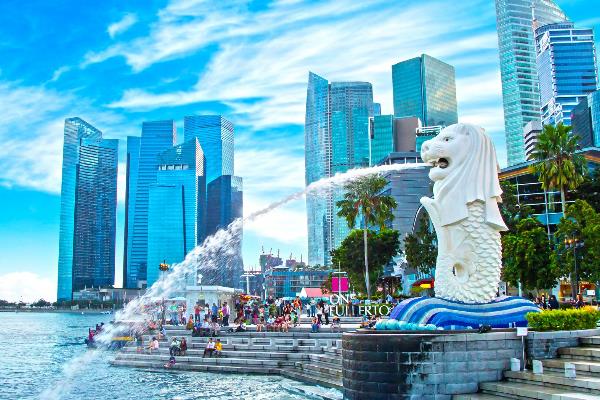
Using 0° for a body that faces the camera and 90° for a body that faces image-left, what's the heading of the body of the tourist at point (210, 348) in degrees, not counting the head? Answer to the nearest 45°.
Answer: approximately 45°

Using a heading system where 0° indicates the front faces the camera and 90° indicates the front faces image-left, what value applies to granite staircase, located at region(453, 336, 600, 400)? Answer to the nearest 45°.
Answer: approximately 45°

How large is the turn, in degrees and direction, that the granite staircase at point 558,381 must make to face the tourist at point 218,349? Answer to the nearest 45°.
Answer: approximately 90° to its right

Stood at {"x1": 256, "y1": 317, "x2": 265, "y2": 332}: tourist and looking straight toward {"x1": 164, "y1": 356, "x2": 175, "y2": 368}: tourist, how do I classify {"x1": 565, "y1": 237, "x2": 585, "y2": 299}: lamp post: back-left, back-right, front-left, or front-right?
back-left

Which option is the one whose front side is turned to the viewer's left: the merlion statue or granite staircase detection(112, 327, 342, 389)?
the merlion statue

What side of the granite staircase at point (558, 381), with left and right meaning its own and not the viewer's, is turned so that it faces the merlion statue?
right

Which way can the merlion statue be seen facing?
to the viewer's left

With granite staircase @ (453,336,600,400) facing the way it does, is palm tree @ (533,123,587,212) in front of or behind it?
behind

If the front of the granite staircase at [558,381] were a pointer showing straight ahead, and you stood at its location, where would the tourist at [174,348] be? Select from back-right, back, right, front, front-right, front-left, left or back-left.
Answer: right

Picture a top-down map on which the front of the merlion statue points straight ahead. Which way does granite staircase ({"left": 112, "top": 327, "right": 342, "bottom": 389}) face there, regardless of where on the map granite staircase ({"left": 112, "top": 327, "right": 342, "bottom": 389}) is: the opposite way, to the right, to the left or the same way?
to the left

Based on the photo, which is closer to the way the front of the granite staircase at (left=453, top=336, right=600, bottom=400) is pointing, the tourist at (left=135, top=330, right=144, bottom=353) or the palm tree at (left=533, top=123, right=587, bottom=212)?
the tourist

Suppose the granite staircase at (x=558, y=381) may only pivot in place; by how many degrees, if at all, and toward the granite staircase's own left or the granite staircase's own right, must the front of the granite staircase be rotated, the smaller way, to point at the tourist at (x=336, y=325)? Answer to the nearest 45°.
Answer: approximately 90° to the granite staircase's own right

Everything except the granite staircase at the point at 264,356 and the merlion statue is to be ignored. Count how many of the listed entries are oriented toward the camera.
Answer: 1

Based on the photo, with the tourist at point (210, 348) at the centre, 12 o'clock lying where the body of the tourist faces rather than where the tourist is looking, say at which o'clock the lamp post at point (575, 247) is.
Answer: The lamp post is roughly at 7 o'clock from the tourist.

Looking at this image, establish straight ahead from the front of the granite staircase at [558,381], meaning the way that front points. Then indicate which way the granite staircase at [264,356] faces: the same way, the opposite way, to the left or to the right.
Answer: the same way

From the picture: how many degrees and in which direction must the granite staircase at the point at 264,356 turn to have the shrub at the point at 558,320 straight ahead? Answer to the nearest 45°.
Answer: approximately 45° to its left

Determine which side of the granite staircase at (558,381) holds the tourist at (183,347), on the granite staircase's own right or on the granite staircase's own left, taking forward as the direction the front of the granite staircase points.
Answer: on the granite staircase's own right

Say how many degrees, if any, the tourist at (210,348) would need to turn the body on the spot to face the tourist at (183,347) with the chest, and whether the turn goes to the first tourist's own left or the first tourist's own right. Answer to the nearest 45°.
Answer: approximately 90° to the first tourist's own right

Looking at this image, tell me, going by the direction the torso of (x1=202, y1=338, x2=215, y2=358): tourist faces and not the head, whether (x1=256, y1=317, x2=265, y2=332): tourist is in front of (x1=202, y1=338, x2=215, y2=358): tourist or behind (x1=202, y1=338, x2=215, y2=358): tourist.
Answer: behind

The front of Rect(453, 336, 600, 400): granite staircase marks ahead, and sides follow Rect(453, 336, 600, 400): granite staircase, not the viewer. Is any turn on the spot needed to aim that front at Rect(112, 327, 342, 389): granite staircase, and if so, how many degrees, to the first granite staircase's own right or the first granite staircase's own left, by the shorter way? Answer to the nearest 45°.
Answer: approximately 90° to the first granite staircase's own right

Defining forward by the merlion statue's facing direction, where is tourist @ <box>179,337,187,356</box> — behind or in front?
in front
